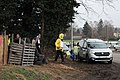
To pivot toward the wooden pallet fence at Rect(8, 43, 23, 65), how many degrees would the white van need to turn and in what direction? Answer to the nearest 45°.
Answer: approximately 90° to its right

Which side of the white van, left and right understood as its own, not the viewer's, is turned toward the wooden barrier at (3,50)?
right
